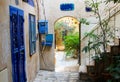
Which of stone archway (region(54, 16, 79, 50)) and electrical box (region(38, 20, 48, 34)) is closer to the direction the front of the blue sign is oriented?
the electrical box

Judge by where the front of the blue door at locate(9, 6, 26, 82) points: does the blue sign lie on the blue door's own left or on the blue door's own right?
on the blue door's own left

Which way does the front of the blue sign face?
toward the camera

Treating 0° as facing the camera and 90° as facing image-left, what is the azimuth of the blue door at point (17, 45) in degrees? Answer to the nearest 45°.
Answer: approximately 315°
